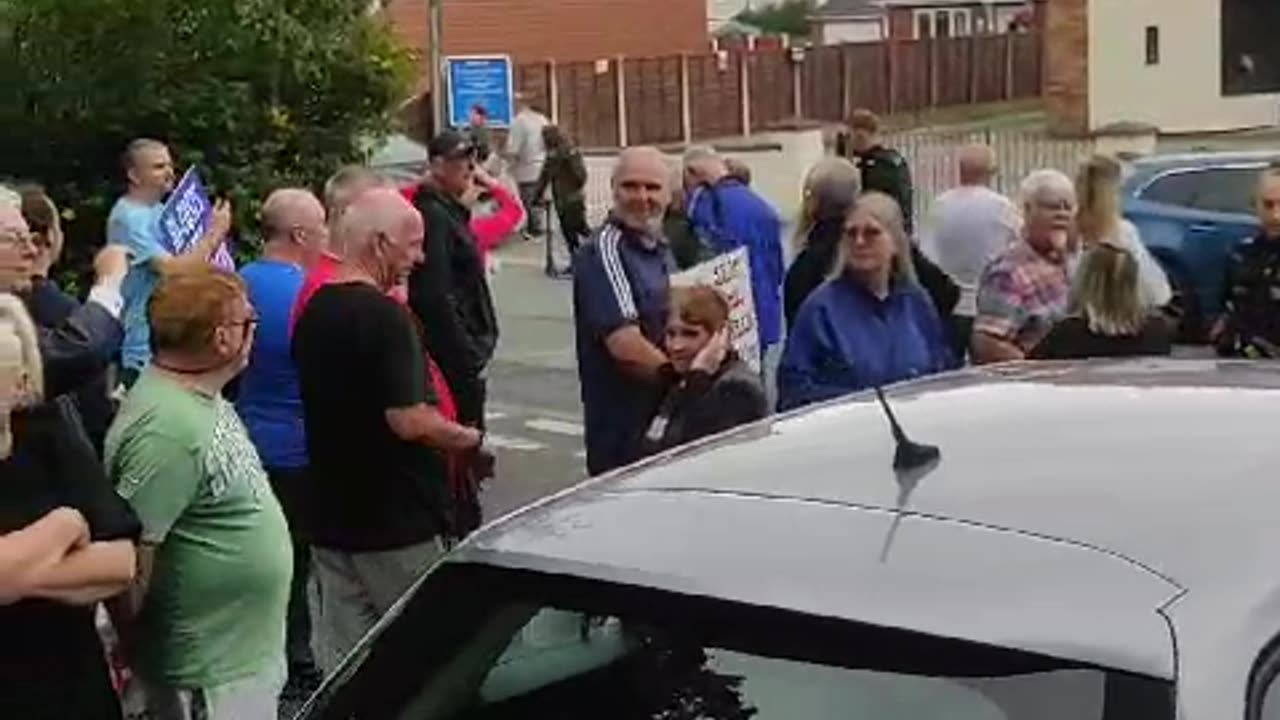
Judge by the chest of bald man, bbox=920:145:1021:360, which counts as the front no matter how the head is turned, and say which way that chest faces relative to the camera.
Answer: away from the camera

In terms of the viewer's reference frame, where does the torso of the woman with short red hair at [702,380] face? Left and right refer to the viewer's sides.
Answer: facing the viewer and to the left of the viewer

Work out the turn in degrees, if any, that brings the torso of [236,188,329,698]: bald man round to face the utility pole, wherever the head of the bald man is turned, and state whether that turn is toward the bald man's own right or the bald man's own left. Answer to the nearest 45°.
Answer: approximately 45° to the bald man's own left

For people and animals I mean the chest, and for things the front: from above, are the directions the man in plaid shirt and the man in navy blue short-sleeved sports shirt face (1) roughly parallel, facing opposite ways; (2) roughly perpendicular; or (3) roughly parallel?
roughly parallel

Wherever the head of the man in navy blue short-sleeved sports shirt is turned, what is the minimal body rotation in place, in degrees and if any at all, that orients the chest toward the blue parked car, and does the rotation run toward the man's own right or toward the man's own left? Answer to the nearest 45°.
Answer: approximately 90° to the man's own left

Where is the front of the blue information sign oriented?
toward the camera

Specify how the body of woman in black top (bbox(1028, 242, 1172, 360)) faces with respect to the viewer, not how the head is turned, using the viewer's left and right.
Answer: facing away from the viewer

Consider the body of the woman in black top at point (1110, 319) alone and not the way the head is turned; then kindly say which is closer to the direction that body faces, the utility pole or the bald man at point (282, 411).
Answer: the utility pole

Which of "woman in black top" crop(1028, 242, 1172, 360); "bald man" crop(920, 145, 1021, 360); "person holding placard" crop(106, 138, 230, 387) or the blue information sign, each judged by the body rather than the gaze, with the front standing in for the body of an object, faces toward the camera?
the blue information sign

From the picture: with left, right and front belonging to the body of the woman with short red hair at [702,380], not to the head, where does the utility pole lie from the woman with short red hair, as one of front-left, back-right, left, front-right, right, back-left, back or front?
back-right
